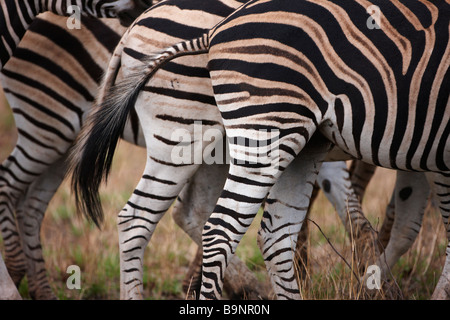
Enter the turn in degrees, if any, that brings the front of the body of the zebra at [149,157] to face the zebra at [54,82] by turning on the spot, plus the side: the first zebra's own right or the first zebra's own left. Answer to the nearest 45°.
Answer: approximately 135° to the first zebra's own left

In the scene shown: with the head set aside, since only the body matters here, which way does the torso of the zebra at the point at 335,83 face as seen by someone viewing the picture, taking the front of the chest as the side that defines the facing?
to the viewer's right
